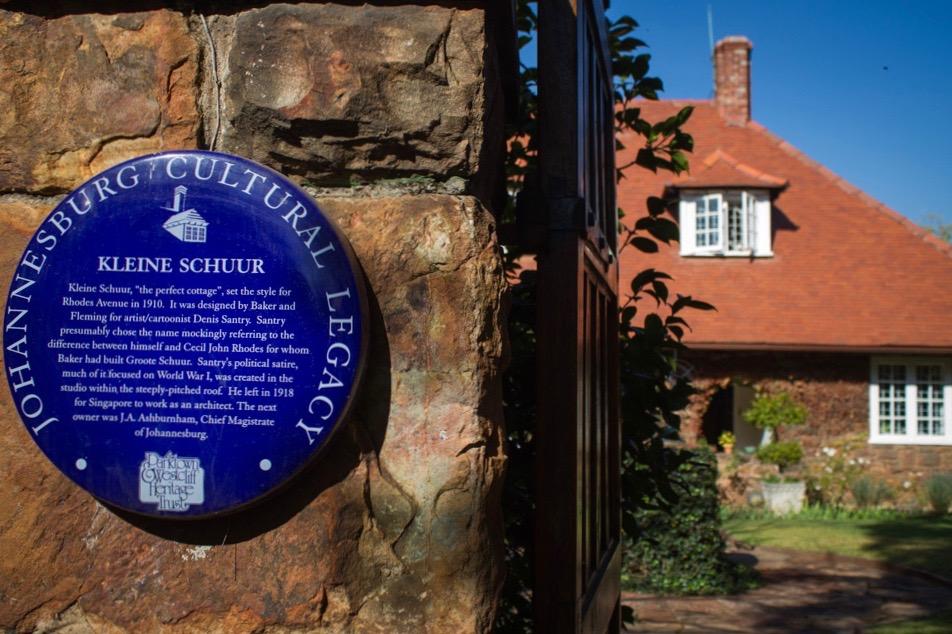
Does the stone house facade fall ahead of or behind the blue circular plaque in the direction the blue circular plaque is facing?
behind

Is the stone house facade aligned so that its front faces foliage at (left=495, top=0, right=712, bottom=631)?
yes

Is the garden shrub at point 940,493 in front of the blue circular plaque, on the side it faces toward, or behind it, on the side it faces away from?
behind

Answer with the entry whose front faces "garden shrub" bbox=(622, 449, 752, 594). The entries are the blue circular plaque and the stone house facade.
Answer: the stone house facade

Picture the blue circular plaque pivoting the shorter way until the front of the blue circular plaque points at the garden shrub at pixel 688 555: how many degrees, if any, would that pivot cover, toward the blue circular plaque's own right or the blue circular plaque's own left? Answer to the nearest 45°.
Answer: approximately 135° to the blue circular plaque's own left

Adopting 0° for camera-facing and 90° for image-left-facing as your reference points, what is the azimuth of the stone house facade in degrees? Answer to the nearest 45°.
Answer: approximately 0°

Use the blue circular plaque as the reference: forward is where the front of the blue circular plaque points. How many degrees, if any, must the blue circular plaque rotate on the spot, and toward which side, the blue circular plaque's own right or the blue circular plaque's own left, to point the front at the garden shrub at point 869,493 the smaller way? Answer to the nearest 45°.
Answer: approximately 135° to the blue circular plaque's own left

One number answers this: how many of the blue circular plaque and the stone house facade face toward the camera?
2

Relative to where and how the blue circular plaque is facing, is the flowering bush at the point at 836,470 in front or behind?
behind

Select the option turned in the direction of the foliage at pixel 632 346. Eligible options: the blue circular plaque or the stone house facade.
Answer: the stone house facade

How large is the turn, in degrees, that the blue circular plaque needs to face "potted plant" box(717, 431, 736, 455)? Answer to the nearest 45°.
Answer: approximately 135° to its left
